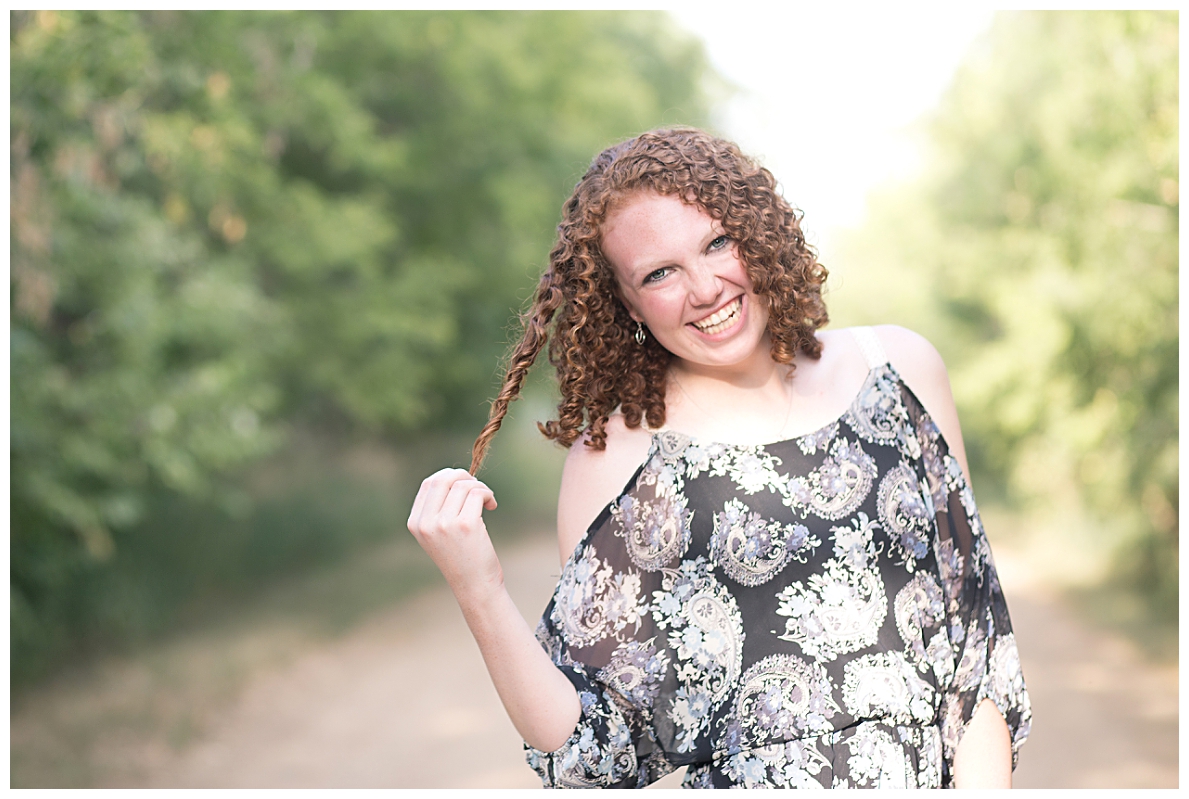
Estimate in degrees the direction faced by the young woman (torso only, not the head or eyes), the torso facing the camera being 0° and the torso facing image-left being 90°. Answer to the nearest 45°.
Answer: approximately 0°
